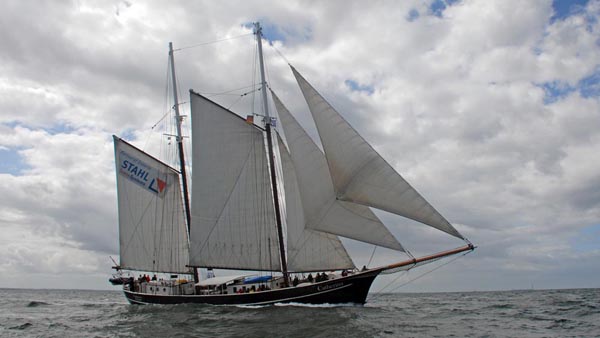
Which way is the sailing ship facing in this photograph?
to the viewer's right
